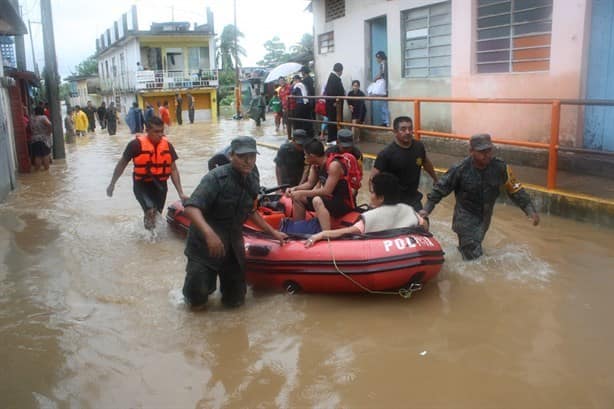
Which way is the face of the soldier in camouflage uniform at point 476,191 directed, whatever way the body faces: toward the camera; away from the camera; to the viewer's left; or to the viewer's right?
toward the camera

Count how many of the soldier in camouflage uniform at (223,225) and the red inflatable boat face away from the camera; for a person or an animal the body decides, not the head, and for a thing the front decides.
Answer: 0

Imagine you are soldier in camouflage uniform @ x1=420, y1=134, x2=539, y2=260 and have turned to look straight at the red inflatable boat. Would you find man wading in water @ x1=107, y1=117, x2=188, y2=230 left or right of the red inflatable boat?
right

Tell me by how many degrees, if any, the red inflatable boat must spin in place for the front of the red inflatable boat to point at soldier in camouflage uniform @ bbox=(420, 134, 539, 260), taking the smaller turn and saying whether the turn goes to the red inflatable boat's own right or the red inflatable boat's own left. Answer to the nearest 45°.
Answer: approximately 45° to the red inflatable boat's own left

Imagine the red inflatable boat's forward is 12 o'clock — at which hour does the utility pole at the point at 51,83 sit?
The utility pole is roughly at 8 o'clock from the red inflatable boat.

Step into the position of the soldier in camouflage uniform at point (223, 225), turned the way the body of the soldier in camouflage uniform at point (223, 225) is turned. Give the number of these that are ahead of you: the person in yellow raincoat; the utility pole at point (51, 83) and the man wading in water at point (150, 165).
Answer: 0

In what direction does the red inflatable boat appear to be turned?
to the viewer's right

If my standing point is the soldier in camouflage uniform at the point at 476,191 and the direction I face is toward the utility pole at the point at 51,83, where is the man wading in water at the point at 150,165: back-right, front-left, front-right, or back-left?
front-left

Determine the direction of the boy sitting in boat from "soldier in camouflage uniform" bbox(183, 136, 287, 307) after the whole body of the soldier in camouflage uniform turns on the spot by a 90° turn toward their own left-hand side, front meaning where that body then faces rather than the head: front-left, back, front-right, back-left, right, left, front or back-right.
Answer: front

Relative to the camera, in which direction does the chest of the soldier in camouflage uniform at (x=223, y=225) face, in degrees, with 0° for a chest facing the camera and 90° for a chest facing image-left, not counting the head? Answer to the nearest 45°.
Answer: approximately 315°

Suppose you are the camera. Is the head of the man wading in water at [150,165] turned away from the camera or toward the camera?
toward the camera

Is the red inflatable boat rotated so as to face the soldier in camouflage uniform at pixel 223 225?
no

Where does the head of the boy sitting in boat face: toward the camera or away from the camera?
toward the camera

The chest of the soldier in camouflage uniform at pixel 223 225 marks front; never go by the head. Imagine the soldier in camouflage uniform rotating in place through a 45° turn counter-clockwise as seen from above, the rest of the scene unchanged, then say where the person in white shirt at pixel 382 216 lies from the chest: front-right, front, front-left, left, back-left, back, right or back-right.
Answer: front

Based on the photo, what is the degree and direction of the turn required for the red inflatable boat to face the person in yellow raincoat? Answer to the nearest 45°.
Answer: approximately 135° to its left

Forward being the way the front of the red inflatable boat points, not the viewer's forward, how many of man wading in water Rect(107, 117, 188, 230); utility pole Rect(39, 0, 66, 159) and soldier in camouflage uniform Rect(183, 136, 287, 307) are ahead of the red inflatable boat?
0

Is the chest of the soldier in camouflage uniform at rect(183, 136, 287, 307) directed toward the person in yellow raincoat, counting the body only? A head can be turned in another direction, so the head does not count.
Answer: no

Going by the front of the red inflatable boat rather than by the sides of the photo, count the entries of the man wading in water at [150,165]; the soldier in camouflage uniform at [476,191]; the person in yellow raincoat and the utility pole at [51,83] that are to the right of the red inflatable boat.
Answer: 0
